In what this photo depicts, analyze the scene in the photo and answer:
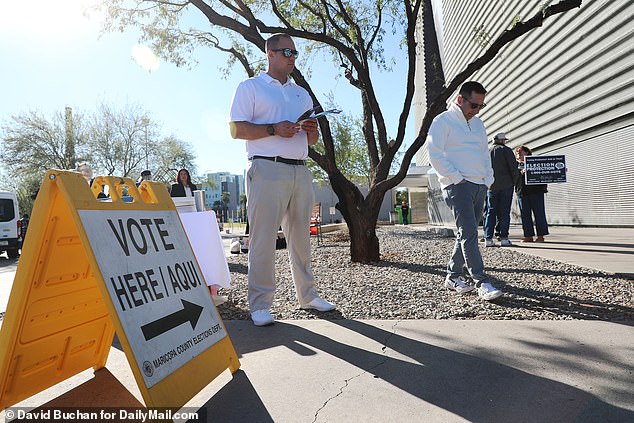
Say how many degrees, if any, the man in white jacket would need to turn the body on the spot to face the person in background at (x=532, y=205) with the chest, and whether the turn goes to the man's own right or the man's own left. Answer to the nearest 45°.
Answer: approximately 135° to the man's own left

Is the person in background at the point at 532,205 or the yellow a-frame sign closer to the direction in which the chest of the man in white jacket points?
the yellow a-frame sign

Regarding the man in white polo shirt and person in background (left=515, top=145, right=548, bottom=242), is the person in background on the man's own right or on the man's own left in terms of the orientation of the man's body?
on the man's own left

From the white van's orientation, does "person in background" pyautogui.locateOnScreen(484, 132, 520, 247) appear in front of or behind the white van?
behind
